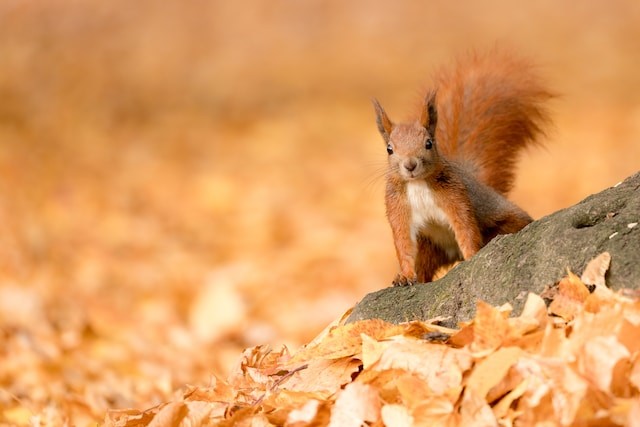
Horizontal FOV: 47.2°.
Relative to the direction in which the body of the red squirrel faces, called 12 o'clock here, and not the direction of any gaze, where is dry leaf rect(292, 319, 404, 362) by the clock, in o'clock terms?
The dry leaf is roughly at 12 o'clock from the red squirrel.

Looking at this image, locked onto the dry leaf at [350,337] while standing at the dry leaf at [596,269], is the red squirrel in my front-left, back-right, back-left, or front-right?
front-right
